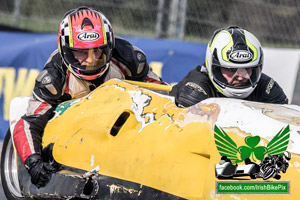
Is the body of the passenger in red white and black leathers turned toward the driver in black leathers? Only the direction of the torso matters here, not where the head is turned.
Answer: no

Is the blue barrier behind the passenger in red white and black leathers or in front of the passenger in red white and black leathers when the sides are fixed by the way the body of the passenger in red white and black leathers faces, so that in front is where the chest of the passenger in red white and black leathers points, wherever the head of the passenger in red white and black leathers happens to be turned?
behind

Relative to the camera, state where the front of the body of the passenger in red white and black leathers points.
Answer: toward the camera

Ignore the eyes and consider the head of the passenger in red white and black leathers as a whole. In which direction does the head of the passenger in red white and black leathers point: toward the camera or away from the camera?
toward the camera

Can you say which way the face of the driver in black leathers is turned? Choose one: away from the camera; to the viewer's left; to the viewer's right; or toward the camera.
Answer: toward the camera
